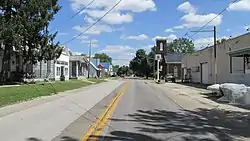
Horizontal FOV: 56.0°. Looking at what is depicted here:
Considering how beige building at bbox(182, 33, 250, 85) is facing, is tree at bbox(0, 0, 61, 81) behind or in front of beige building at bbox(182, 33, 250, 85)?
in front

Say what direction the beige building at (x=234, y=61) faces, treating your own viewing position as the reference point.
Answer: facing the viewer and to the left of the viewer
